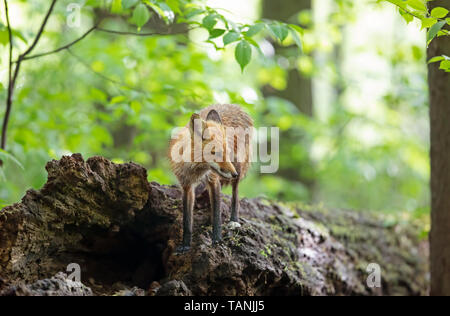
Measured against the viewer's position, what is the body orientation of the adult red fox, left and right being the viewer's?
facing the viewer and to the left of the viewer

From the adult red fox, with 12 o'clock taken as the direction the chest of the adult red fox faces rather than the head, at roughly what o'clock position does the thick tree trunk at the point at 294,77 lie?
The thick tree trunk is roughly at 5 o'clock from the adult red fox.
